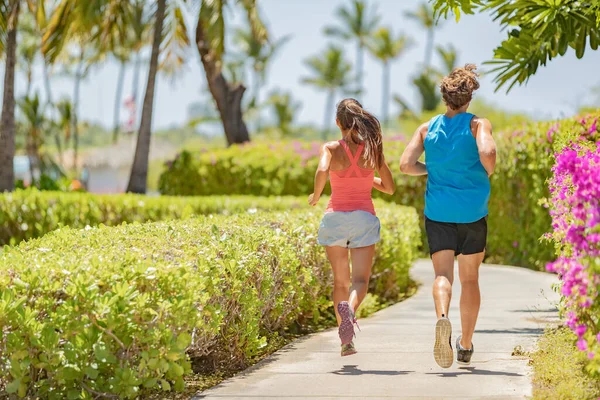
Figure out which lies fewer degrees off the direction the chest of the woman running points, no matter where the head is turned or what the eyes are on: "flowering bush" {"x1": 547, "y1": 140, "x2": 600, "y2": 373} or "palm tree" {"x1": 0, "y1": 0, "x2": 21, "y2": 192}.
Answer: the palm tree

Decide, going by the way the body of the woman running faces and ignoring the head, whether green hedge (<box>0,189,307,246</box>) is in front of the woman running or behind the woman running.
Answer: in front

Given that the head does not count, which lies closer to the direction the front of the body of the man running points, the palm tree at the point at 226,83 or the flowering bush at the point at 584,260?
the palm tree

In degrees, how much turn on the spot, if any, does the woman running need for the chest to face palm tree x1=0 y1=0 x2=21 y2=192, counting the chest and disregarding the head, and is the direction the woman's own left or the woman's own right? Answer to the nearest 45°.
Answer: approximately 45° to the woman's own left

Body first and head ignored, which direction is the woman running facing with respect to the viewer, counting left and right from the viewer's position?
facing away from the viewer

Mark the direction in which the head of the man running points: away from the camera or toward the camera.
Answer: away from the camera

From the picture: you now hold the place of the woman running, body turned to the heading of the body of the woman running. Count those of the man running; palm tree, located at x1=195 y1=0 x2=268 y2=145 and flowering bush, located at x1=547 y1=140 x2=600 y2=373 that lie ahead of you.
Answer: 1

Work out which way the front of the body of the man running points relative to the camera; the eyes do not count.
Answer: away from the camera

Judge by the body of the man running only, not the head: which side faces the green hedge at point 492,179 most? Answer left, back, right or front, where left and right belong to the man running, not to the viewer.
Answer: front

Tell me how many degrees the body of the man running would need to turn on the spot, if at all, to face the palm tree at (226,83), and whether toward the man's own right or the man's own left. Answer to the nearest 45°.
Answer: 0° — they already face it

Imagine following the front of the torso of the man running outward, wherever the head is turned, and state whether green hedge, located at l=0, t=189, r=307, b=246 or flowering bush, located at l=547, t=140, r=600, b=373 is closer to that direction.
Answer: the green hedge

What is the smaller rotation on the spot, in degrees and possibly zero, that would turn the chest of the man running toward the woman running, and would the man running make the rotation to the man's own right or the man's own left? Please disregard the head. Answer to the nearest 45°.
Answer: approximately 45° to the man's own left

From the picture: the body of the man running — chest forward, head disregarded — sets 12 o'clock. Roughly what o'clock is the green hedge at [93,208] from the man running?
The green hedge is roughly at 11 o'clock from the man running.

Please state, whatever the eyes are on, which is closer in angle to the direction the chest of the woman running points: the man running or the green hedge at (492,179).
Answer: the green hedge
